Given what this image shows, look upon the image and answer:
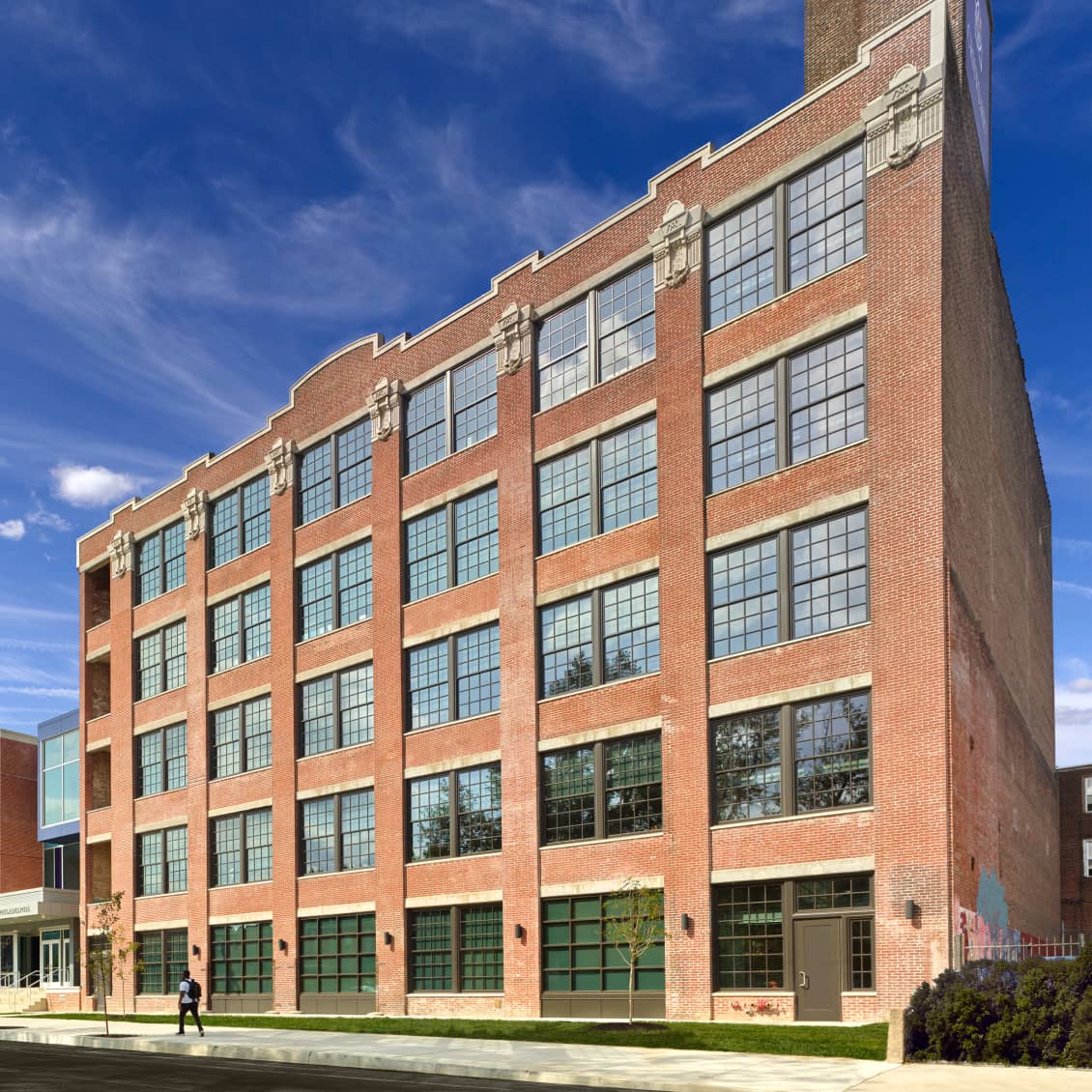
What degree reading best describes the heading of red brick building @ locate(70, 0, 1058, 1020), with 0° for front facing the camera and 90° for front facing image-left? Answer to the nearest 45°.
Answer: approximately 45°
